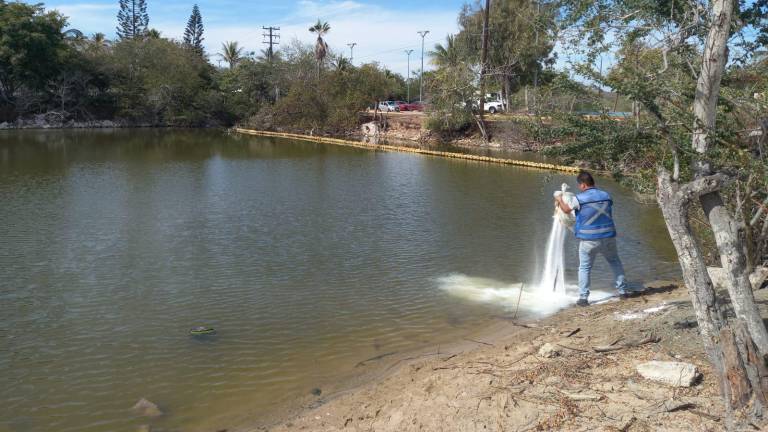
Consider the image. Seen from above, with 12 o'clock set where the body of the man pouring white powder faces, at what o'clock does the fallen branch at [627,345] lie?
The fallen branch is roughly at 7 o'clock from the man pouring white powder.

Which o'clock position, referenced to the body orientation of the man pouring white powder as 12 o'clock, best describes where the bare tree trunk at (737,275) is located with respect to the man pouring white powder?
The bare tree trunk is roughly at 7 o'clock from the man pouring white powder.

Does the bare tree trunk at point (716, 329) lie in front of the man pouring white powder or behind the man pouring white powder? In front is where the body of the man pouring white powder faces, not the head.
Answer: behind

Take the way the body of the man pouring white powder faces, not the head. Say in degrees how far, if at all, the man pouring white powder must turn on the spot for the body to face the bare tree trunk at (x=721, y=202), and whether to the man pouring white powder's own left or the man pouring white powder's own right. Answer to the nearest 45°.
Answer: approximately 135° to the man pouring white powder's own left

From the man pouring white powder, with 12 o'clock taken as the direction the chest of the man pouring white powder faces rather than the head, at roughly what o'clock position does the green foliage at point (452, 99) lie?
The green foliage is roughly at 1 o'clock from the man pouring white powder.

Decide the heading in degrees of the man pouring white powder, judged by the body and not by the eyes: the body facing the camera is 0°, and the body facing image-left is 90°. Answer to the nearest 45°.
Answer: approximately 135°

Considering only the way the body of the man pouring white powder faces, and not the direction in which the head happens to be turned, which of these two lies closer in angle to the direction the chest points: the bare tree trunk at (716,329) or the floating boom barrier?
the floating boom barrier

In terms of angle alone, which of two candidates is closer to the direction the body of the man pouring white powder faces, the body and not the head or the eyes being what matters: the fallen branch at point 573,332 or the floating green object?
the floating green object

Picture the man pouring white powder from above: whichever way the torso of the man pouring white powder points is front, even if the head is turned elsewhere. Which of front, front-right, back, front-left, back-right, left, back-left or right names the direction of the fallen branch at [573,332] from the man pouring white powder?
back-left

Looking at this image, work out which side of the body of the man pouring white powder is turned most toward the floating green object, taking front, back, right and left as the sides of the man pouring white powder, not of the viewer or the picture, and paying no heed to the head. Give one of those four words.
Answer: left
